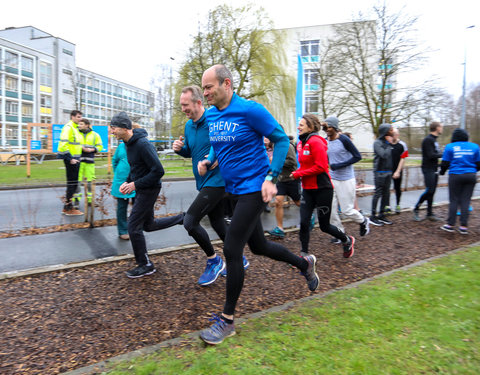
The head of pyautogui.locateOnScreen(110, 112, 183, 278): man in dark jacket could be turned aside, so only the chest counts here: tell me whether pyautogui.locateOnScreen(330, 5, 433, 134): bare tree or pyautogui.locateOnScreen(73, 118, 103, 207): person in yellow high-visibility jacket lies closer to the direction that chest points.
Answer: the person in yellow high-visibility jacket

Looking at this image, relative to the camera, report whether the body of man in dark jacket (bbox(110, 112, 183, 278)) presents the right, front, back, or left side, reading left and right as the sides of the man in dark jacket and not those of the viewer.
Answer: left

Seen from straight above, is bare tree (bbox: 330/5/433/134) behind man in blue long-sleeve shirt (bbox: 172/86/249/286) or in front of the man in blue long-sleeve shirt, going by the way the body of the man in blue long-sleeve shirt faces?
behind

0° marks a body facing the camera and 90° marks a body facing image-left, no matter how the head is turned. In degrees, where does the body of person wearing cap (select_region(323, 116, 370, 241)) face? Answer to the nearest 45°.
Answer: approximately 45°

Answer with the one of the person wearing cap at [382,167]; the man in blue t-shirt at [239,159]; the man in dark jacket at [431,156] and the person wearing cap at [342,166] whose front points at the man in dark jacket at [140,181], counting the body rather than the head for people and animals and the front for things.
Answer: the person wearing cap at [342,166]

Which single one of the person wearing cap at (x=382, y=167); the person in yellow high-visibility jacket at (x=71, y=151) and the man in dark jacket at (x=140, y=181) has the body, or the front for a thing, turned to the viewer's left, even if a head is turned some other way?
the man in dark jacket

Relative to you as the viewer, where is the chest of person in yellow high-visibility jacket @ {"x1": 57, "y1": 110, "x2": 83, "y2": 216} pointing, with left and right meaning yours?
facing to the right of the viewer

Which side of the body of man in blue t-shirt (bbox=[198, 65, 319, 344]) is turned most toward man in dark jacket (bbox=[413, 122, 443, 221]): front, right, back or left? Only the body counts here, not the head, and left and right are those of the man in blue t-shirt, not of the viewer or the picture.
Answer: back

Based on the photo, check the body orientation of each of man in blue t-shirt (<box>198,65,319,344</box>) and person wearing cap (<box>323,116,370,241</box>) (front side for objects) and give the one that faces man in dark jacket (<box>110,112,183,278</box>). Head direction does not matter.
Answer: the person wearing cap

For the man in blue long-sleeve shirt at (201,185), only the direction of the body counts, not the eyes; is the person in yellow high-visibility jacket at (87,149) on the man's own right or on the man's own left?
on the man's own right

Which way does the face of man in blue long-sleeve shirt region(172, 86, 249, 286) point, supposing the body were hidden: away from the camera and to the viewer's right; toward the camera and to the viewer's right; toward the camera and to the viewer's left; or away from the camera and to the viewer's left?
toward the camera and to the viewer's left

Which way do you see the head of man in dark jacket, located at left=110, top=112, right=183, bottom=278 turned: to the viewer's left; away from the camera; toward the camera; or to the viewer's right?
to the viewer's left
